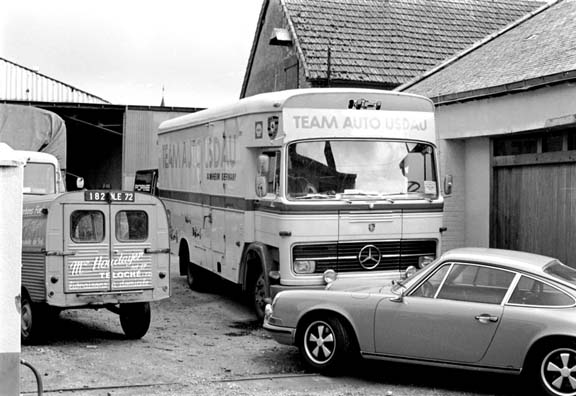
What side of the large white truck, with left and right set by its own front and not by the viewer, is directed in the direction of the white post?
front

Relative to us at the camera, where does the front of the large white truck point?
facing the viewer and to the right of the viewer

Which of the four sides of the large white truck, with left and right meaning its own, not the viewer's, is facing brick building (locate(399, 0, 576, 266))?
left

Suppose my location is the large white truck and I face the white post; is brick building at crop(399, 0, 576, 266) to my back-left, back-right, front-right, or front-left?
back-left

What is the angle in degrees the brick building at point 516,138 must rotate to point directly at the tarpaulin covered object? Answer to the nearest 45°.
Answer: approximately 45° to its right

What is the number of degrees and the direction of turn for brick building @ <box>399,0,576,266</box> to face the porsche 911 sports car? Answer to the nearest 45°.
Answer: approximately 45° to its left

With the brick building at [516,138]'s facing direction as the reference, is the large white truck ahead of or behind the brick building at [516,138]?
ahead

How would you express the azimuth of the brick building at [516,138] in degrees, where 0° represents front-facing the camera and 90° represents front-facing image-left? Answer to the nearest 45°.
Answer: approximately 45°

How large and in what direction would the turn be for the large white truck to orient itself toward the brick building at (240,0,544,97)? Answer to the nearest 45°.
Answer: approximately 135° to its left

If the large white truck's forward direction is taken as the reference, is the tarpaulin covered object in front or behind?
behind

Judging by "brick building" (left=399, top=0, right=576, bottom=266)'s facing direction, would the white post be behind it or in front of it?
in front

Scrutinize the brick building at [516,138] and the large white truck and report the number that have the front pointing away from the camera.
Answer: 0

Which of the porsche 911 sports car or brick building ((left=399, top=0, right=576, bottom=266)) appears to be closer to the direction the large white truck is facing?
the porsche 911 sports car
